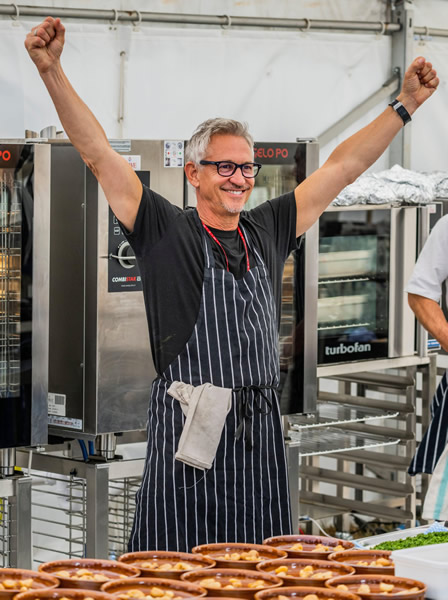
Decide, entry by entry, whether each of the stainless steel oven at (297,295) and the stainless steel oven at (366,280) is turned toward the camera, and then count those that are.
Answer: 2

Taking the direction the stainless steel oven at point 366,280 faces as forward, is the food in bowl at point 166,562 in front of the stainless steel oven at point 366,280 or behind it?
in front

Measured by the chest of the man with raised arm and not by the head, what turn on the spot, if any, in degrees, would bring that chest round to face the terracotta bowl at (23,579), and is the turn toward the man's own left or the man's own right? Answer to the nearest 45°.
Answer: approximately 45° to the man's own right

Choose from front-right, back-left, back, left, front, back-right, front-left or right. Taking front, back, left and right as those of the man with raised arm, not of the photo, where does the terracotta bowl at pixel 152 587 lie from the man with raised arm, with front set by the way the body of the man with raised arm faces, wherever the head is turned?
front-right

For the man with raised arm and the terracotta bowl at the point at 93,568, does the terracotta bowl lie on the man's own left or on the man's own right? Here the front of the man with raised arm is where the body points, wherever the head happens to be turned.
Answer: on the man's own right

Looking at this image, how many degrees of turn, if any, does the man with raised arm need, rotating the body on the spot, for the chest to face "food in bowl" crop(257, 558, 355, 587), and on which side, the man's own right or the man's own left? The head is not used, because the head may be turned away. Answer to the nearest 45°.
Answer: approximately 45° to the man's own right

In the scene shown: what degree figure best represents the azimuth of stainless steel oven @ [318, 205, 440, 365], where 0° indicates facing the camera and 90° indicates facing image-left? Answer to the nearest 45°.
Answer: approximately 0°

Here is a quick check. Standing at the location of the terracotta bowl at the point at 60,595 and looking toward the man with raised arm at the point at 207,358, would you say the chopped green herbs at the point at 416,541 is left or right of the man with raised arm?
right

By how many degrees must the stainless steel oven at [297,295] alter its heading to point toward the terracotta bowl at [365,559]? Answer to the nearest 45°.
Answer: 0° — it already faces it

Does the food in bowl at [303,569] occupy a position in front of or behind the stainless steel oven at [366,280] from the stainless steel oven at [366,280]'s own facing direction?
in front

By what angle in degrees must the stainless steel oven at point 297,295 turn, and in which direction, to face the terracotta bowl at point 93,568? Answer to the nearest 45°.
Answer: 0° — it already faces it

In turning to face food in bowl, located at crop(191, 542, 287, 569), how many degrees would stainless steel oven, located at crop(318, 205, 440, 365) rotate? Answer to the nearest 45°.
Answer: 0° — it already faces it

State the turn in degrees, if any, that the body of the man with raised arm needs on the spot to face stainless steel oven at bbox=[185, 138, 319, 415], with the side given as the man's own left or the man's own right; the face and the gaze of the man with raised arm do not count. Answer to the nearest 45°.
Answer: approximately 135° to the man's own left
